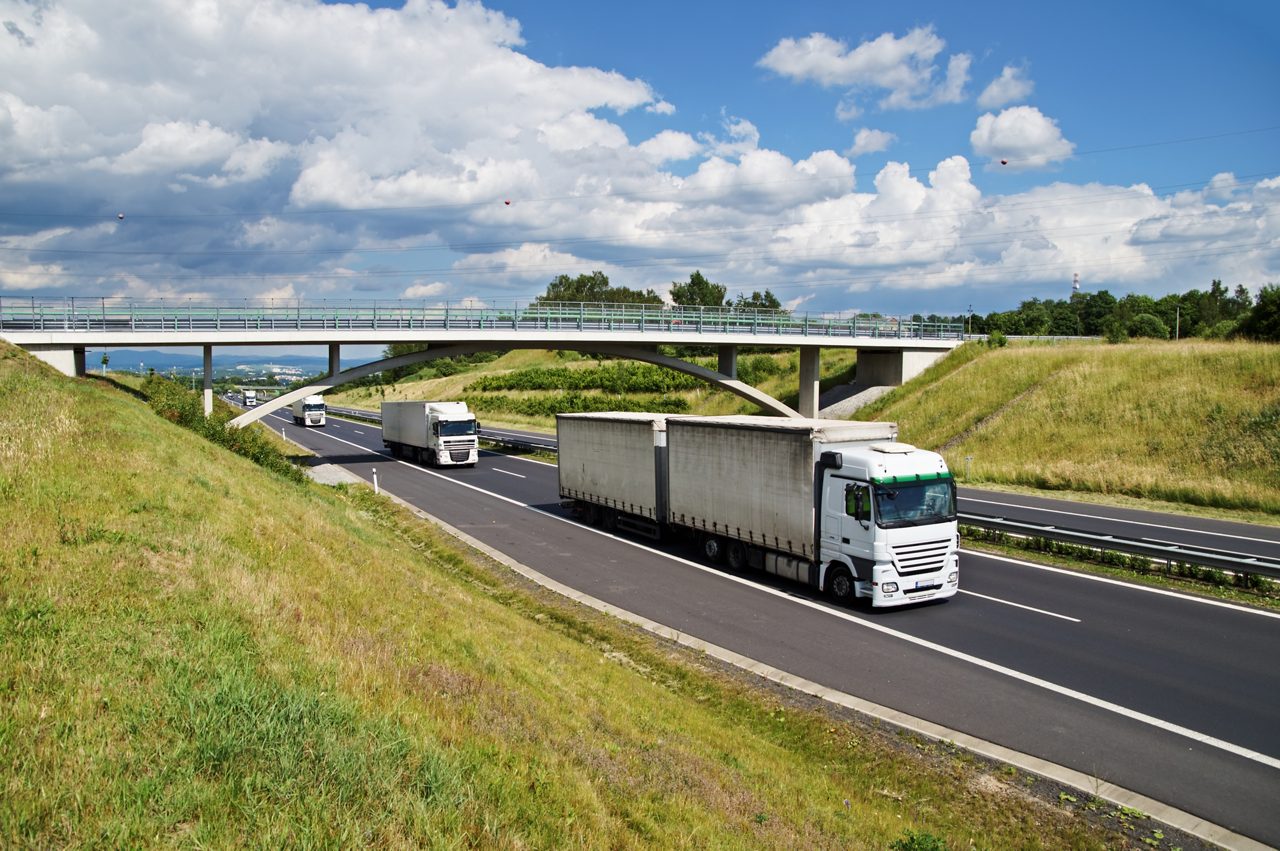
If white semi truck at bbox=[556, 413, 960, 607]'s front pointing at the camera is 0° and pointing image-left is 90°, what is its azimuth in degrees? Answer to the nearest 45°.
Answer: approximately 315°

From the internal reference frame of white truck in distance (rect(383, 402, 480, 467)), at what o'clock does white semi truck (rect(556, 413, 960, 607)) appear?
The white semi truck is roughly at 1 o'clock from the white truck in distance.

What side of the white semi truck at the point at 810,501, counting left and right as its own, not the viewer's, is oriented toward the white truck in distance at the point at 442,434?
back

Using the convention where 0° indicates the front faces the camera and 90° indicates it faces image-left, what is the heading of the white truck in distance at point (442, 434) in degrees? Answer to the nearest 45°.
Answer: approximately 315°
